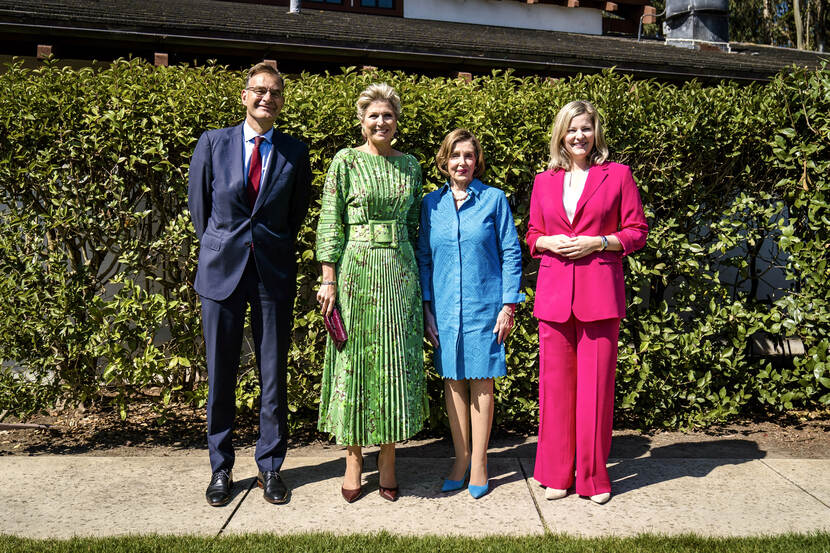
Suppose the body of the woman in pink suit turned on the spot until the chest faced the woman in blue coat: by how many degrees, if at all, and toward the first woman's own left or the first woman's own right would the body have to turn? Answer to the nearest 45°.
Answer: approximately 90° to the first woman's own right

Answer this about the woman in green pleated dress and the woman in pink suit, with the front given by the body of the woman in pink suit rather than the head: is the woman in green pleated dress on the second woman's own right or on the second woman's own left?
on the second woman's own right

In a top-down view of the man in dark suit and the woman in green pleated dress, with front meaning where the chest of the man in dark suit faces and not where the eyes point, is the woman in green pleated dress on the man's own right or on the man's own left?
on the man's own left

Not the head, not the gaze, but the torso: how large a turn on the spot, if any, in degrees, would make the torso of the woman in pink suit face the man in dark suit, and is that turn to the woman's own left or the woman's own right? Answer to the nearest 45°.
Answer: approximately 90° to the woman's own right

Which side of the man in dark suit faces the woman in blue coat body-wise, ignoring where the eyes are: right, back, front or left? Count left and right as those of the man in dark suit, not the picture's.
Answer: left

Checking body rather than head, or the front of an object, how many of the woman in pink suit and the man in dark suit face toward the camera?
2

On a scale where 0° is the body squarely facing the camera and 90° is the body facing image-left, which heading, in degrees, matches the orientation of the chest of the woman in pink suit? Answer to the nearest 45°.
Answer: approximately 0°

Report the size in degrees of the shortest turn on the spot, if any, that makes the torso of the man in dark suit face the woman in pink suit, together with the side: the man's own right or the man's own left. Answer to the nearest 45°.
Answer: approximately 90° to the man's own left
